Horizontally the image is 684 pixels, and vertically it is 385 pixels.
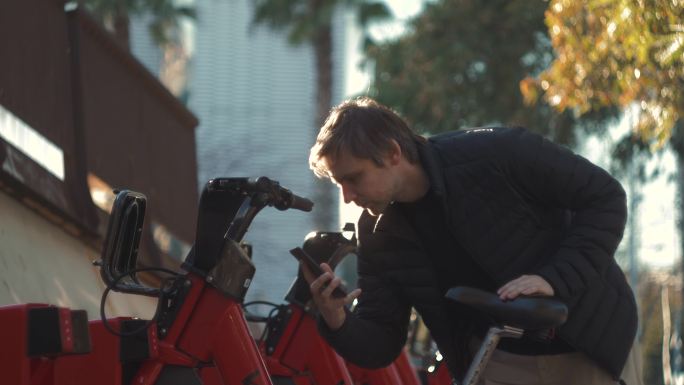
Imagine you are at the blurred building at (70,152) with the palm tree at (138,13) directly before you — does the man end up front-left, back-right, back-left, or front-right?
back-right

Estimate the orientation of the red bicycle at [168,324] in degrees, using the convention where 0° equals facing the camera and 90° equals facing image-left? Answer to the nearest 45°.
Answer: approximately 90°

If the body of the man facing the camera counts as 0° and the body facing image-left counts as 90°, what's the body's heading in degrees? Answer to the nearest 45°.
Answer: approximately 45°

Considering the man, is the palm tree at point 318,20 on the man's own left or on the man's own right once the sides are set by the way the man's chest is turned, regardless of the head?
on the man's own right

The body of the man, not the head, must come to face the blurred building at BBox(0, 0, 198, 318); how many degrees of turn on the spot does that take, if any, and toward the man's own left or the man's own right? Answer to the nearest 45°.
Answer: approximately 90° to the man's own right

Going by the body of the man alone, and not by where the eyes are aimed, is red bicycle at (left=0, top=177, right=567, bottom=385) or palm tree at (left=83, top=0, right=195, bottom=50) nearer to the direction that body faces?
the red bicycle

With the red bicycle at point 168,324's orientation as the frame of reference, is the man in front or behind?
behind

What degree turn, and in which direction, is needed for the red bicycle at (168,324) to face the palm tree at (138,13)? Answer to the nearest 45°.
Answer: approximately 90° to its right
